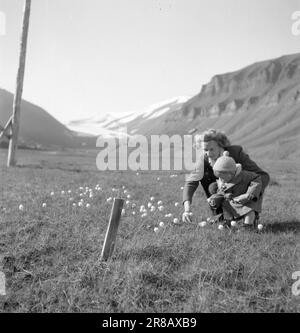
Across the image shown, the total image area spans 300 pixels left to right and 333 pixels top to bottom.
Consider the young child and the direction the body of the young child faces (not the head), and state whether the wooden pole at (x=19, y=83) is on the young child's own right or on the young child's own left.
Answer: on the young child's own right

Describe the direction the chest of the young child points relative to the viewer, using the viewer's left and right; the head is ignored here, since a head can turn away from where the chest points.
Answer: facing the viewer and to the left of the viewer

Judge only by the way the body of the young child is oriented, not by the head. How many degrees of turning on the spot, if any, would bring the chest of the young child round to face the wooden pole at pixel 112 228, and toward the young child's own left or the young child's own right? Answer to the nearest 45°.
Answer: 0° — they already face it

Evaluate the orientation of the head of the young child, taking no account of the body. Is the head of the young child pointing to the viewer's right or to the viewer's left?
to the viewer's left
